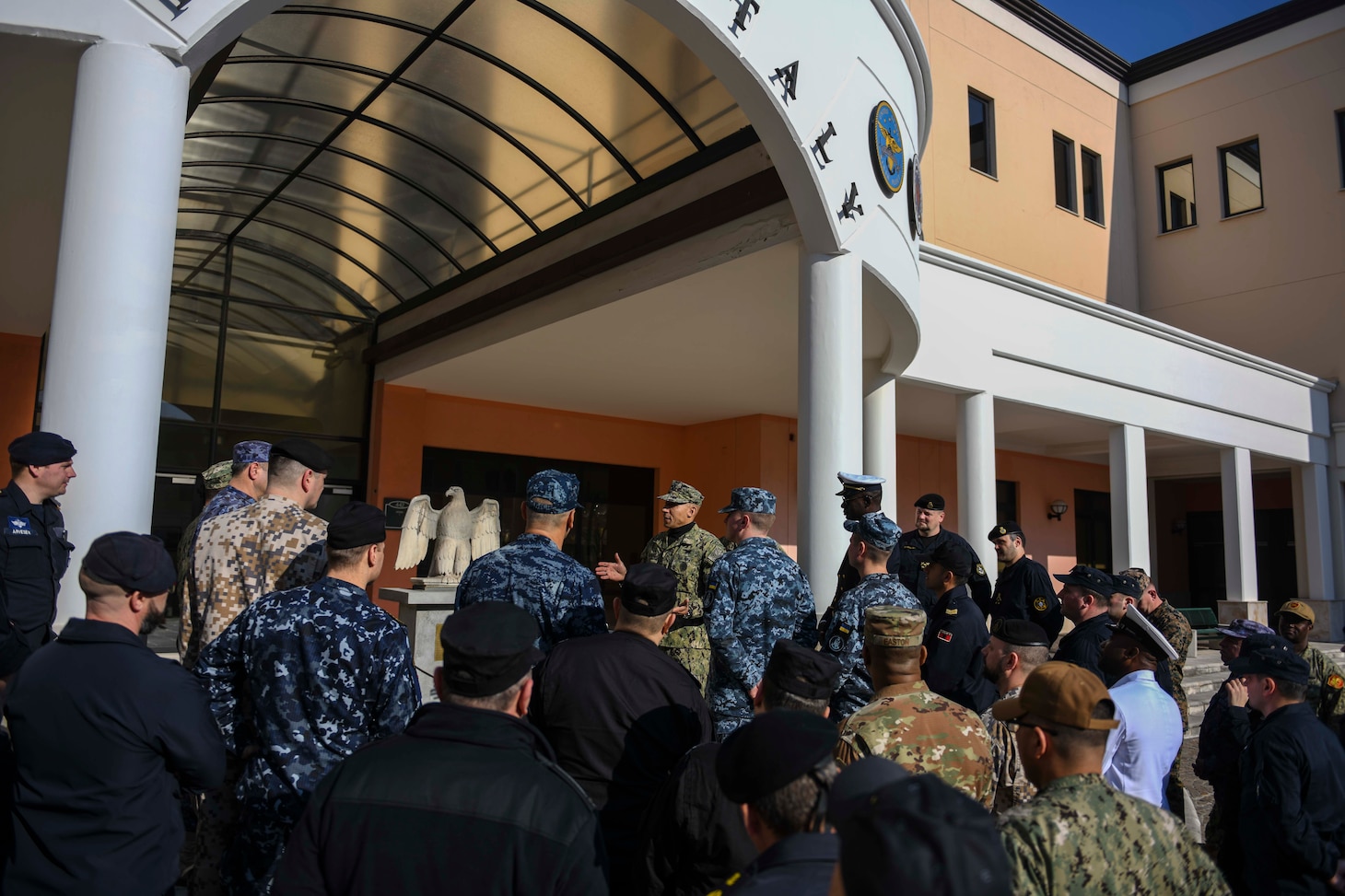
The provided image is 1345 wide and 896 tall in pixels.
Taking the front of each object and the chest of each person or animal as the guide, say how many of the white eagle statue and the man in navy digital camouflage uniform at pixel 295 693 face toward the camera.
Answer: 1

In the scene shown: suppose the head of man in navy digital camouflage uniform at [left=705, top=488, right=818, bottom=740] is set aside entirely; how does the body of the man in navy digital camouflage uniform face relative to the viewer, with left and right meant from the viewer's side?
facing away from the viewer and to the left of the viewer

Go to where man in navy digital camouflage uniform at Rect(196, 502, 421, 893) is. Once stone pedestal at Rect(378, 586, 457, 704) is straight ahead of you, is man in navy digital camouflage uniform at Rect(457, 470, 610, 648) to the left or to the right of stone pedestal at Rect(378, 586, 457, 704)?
right

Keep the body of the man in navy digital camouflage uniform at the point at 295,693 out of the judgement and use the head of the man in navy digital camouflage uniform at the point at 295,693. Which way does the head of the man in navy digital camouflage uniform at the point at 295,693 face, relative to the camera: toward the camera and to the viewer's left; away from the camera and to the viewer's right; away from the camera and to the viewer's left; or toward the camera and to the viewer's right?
away from the camera and to the viewer's right

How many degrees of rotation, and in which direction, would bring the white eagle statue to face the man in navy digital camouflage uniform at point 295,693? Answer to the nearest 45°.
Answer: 0° — it already faces them

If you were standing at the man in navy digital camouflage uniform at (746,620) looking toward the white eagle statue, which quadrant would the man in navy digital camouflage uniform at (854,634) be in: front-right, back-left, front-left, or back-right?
back-right

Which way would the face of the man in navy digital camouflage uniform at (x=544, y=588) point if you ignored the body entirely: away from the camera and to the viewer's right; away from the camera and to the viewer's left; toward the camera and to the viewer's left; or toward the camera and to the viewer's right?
away from the camera and to the viewer's right

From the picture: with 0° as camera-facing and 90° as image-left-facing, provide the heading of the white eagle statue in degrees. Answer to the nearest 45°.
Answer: approximately 0°

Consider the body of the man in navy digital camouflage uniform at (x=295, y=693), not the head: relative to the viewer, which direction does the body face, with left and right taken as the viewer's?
facing away from the viewer and to the right of the viewer

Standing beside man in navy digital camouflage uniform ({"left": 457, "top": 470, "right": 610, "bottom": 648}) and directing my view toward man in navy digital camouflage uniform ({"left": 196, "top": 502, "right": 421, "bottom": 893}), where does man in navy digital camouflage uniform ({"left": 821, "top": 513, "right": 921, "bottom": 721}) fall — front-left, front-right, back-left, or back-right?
back-left
